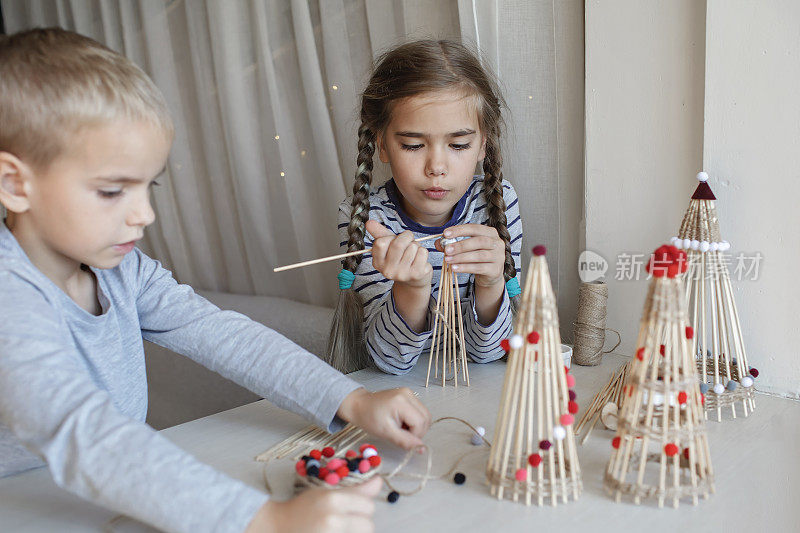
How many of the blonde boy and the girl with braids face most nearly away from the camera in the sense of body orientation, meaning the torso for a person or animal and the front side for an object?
0

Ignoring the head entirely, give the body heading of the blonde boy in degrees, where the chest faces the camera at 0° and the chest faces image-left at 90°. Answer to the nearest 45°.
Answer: approximately 315°

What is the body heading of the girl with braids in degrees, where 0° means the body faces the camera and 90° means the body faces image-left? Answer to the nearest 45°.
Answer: approximately 0°

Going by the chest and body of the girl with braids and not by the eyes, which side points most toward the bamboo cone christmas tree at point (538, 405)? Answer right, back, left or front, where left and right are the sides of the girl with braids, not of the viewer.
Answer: front
